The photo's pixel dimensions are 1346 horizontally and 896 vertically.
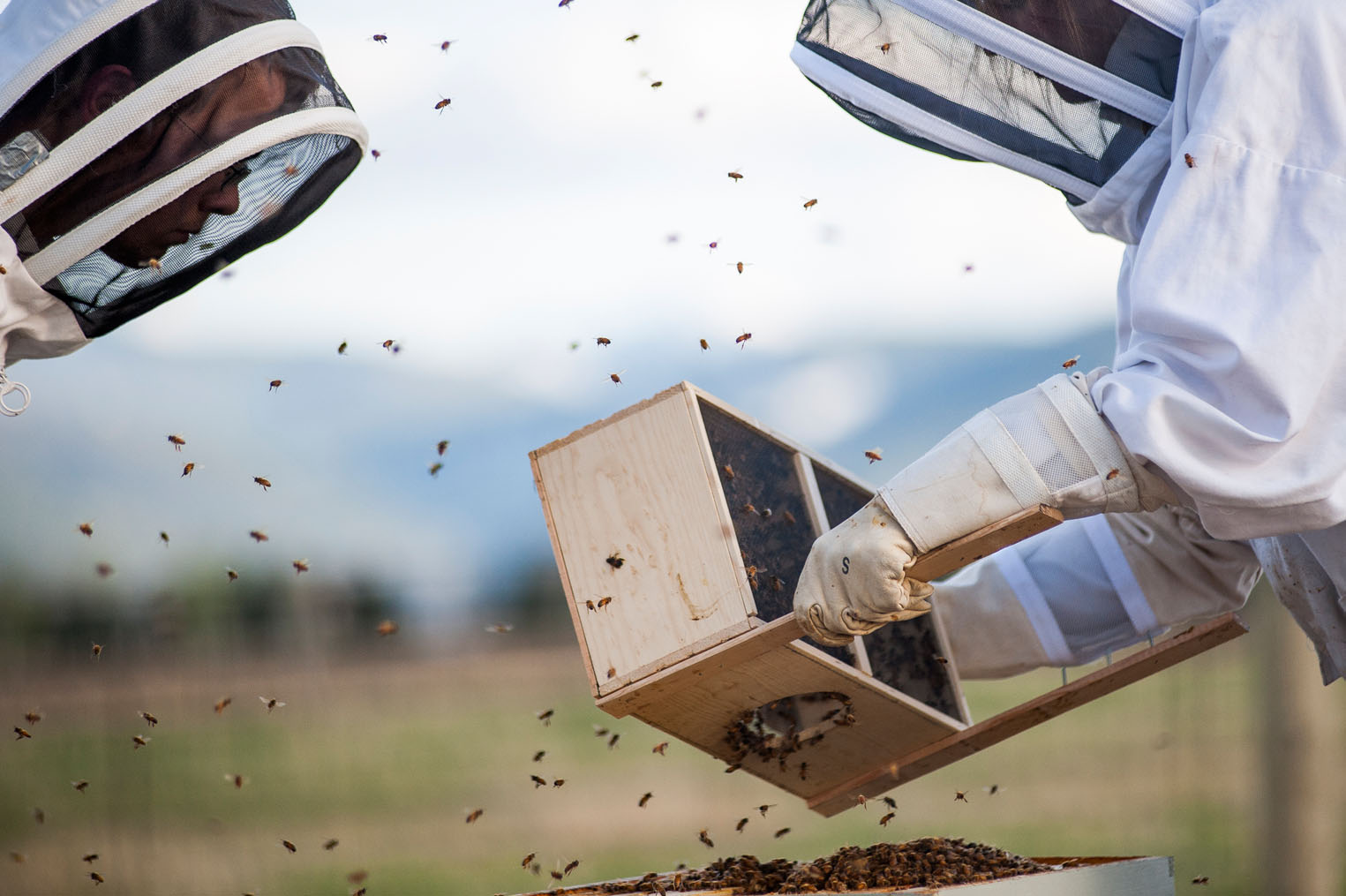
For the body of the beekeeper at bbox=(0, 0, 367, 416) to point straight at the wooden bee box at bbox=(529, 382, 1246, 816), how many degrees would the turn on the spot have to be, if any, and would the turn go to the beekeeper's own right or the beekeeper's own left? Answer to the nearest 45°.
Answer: approximately 45° to the beekeeper's own right

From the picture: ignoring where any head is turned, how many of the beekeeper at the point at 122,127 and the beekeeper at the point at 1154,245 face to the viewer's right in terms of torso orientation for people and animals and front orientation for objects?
1

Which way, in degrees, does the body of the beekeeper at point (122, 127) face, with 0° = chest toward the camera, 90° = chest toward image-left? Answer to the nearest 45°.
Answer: approximately 270°

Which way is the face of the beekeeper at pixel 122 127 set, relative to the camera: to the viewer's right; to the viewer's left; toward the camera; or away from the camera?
to the viewer's right

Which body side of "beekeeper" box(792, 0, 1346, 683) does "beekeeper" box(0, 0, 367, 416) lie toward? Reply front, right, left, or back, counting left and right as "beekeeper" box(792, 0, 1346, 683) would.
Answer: front

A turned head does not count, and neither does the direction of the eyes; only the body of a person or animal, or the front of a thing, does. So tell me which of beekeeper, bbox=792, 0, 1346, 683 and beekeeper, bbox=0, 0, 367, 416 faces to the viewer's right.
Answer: beekeeper, bbox=0, 0, 367, 416

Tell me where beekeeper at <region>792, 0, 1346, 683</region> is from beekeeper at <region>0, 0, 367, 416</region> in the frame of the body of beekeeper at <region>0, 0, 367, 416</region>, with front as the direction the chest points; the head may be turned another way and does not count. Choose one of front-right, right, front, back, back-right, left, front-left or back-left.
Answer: front-right

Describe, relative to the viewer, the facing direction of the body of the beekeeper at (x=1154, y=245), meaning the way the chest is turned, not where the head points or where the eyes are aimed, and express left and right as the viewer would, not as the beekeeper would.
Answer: facing to the left of the viewer
